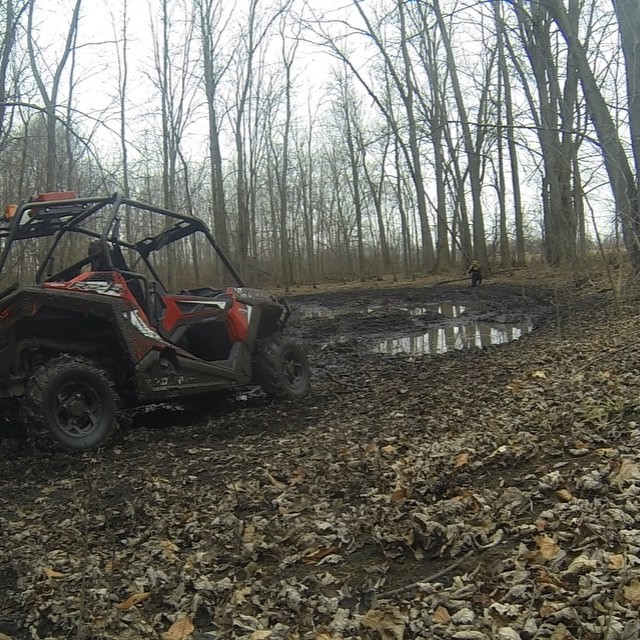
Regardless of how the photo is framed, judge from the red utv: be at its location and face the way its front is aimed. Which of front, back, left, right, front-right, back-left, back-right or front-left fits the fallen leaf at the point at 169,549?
back-right

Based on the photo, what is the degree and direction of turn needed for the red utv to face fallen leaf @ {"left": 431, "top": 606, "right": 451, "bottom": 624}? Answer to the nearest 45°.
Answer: approximately 135° to its right

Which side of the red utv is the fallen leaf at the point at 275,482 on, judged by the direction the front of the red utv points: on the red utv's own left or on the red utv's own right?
on the red utv's own right

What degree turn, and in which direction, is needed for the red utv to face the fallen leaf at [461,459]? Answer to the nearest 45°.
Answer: approximately 90° to its right

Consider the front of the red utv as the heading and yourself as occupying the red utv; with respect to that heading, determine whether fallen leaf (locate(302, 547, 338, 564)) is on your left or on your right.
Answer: on your right

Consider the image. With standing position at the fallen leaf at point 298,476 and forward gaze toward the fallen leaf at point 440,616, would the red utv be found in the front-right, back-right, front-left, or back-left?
back-right

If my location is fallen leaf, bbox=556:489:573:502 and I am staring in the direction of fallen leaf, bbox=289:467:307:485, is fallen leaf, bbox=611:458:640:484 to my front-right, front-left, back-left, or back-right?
back-right

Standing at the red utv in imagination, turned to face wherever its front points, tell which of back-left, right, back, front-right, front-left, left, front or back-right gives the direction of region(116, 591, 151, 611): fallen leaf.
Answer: back-right

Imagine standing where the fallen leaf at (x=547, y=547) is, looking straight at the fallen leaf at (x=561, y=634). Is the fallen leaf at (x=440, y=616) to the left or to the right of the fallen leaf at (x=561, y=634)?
right

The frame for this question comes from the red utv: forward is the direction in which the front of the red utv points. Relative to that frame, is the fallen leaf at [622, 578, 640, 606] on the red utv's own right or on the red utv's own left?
on the red utv's own right

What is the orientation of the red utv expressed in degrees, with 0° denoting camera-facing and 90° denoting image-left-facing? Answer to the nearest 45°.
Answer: approximately 225°

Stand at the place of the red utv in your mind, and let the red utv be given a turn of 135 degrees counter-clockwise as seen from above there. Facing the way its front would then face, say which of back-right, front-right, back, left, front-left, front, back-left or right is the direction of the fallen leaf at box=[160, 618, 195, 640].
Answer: left

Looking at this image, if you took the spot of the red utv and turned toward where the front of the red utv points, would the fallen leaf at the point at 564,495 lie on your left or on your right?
on your right

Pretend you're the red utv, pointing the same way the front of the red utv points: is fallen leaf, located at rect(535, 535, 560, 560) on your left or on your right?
on your right
